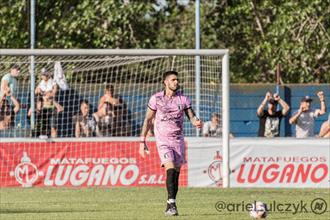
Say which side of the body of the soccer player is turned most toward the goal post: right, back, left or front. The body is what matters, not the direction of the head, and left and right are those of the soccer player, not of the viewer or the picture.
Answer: back

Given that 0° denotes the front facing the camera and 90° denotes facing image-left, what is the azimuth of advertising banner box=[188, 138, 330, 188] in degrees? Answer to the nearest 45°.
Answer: approximately 0°

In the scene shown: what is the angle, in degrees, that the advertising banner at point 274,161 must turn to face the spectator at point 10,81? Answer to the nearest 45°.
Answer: approximately 90° to its right

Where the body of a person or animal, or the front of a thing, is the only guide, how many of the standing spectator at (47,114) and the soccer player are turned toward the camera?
2

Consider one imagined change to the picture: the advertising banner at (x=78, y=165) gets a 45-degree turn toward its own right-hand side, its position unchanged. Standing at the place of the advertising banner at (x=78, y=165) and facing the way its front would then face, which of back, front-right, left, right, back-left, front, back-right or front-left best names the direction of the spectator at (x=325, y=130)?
back-left

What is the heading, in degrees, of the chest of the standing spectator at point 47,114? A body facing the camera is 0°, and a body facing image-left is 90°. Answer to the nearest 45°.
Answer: approximately 0°

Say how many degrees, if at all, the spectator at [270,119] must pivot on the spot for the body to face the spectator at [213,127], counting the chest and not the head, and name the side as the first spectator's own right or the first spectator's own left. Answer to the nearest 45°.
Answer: approximately 45° to the first spectator's own right

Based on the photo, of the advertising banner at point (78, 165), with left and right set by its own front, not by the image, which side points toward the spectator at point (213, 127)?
left
